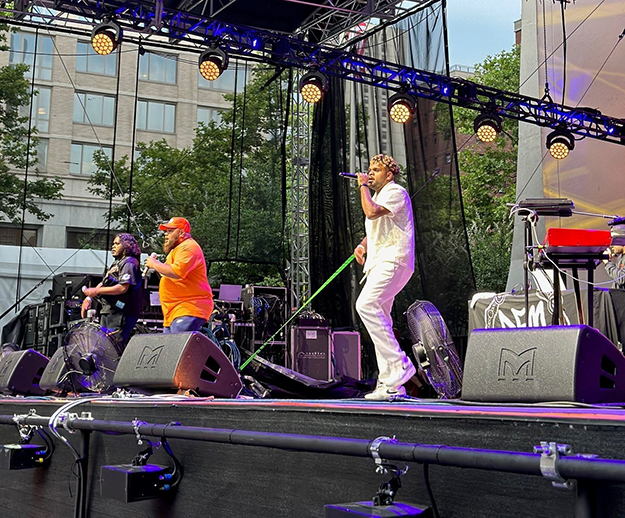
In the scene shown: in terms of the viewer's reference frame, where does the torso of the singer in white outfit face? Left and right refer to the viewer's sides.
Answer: facing to the left of the viewer

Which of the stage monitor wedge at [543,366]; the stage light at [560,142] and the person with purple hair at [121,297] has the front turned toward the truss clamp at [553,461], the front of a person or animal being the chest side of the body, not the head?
the stage light

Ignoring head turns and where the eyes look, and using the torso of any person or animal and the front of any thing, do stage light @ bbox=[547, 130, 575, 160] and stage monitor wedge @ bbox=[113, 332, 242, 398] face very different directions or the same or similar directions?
very different directions

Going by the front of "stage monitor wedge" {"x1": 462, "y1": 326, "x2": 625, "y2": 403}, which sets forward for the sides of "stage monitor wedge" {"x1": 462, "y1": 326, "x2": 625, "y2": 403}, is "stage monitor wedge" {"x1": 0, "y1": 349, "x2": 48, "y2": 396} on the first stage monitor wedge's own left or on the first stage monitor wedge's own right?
on the first stage monitor wedge's own left

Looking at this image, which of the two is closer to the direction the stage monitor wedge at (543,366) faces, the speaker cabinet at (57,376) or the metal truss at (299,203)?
the metal truss

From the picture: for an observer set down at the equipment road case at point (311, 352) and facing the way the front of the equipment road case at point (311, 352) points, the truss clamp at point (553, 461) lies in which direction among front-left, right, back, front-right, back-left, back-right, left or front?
front

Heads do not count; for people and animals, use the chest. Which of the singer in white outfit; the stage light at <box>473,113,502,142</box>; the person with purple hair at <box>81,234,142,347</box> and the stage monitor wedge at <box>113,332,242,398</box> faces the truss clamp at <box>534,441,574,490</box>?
the stage light

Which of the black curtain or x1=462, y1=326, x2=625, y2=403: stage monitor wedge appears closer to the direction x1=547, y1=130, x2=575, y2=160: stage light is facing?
the stage monitor wedge

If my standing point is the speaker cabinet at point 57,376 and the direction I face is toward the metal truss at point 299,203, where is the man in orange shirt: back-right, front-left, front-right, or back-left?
front-right

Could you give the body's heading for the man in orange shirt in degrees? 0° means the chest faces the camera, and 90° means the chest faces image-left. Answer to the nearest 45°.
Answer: approximately 90°

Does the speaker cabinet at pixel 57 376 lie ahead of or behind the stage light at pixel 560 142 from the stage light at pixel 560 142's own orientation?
ahead
